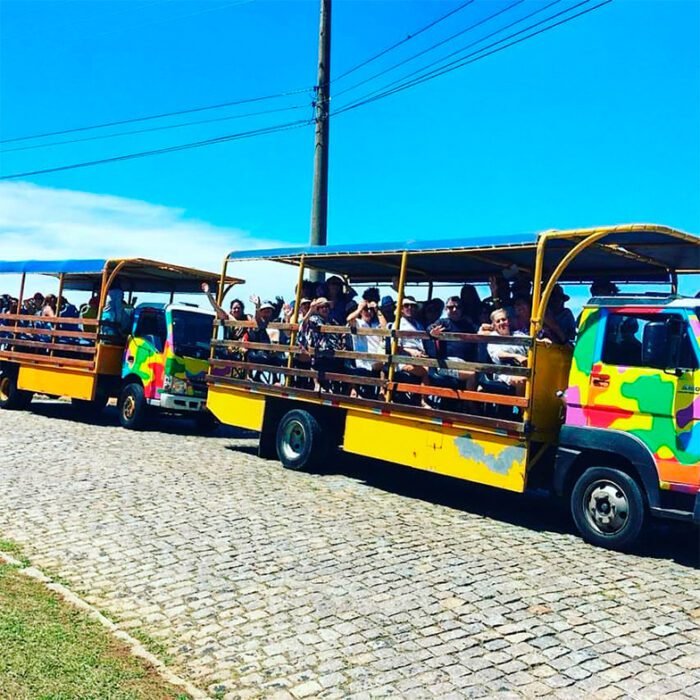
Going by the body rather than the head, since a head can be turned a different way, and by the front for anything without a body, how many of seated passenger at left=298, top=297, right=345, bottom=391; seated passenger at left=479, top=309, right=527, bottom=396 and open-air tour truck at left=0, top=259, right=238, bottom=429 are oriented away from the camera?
0

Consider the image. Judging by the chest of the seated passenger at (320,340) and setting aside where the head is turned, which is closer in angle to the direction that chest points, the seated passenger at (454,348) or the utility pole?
the seated passenger

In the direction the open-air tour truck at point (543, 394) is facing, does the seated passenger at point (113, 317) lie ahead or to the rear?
to the rear

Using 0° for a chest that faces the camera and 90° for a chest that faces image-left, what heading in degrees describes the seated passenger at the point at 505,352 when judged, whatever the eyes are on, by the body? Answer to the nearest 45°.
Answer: approximately 315°

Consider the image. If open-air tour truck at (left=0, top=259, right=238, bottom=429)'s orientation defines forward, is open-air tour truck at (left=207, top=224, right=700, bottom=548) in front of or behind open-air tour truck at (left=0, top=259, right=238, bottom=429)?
in front

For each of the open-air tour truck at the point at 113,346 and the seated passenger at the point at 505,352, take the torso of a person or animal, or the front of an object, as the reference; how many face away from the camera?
0

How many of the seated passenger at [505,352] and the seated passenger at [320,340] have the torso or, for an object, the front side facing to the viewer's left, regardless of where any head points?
0

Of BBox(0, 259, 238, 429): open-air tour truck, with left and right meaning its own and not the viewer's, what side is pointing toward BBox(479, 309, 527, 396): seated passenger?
front
